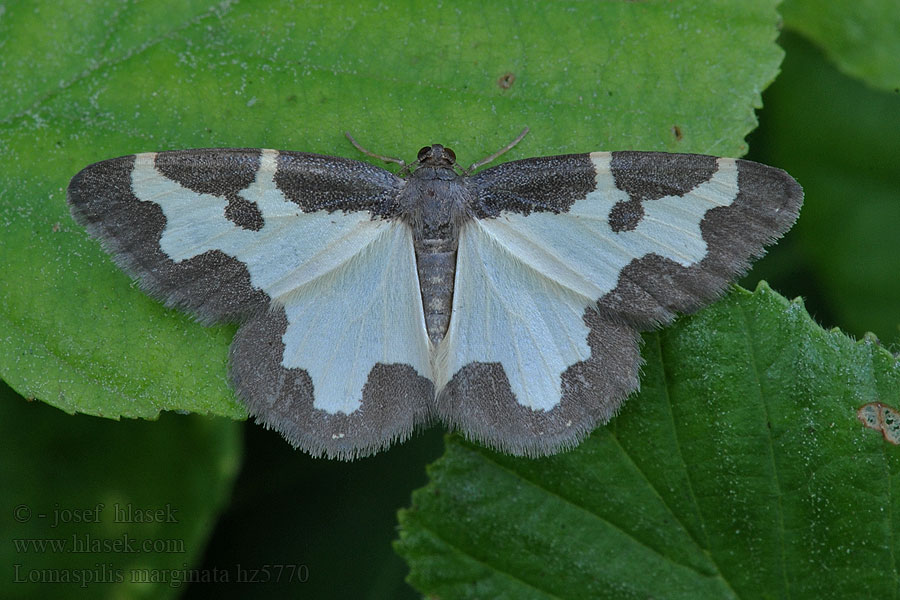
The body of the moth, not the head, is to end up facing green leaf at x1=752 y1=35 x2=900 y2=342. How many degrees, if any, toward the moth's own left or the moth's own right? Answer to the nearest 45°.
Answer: approximately 45° to the moth's own right

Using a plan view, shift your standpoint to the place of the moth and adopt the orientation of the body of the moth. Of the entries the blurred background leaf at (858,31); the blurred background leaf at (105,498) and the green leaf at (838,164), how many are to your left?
1

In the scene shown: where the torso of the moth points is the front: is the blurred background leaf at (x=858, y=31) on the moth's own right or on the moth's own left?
on the moth's own right

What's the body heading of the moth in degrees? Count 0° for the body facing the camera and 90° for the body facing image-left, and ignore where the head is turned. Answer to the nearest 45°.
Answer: approximately 180°

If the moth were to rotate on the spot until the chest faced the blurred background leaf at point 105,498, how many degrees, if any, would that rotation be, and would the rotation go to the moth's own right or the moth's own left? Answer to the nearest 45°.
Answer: approximately 90° to the moth's own left

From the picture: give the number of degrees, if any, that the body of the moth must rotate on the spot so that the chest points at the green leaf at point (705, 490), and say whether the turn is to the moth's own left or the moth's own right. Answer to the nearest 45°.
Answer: approximately 135° to the moth's own right
